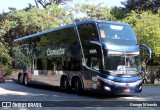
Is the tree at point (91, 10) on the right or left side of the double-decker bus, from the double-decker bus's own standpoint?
on its left

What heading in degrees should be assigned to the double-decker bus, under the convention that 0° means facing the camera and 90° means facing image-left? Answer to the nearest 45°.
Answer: approximately 315°
